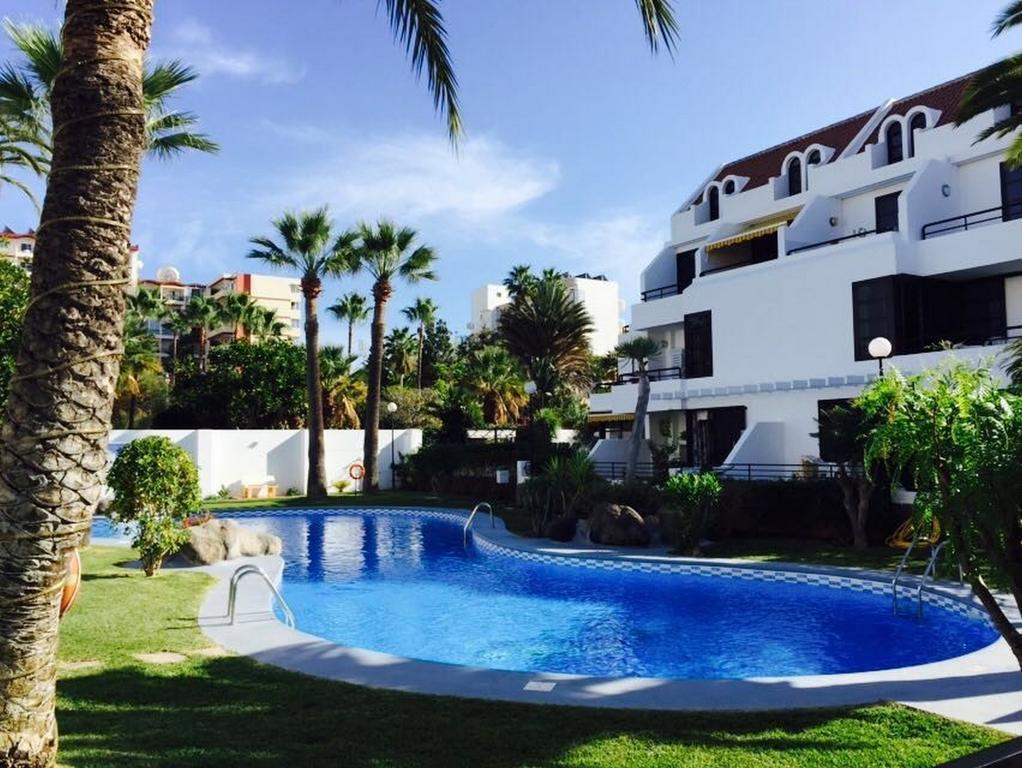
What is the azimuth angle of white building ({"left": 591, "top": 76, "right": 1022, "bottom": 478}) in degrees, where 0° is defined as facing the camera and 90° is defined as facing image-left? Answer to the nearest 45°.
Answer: approximately 45°

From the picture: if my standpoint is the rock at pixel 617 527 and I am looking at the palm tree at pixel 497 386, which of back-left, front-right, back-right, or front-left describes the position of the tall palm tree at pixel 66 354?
back-left

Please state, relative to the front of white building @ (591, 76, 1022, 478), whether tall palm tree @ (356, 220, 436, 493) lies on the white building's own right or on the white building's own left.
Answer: on the white building's own right

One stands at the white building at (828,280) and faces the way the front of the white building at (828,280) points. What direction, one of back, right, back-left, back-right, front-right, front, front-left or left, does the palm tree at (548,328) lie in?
right

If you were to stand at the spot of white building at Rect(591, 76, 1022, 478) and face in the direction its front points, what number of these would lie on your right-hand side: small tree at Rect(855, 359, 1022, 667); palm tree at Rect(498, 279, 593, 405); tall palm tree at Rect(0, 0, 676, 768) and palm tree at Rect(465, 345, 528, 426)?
2

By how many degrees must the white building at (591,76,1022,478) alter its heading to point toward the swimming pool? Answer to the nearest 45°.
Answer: approximately 45° to its left

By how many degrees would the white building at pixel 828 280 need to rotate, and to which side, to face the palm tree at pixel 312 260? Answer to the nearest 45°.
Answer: approximately 45° to its right

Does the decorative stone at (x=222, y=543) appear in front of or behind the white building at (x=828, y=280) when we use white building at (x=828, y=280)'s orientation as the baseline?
in front

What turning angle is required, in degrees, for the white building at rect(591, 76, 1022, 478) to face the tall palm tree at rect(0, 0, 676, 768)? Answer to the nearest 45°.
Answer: approximately 45° to its left

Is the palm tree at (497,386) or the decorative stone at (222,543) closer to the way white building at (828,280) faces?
the decorative stone

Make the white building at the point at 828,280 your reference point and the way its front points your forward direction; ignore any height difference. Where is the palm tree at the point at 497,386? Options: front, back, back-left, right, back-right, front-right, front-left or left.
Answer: right

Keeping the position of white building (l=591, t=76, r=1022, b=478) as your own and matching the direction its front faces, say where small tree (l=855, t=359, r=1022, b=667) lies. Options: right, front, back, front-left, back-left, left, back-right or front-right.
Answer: front-left
